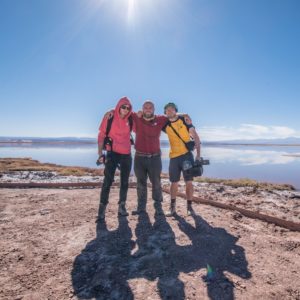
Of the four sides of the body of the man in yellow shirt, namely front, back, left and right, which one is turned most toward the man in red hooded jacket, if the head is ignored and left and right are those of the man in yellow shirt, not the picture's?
right

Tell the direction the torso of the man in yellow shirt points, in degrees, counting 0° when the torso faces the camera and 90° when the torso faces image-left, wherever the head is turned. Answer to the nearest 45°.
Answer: approximately 0°
